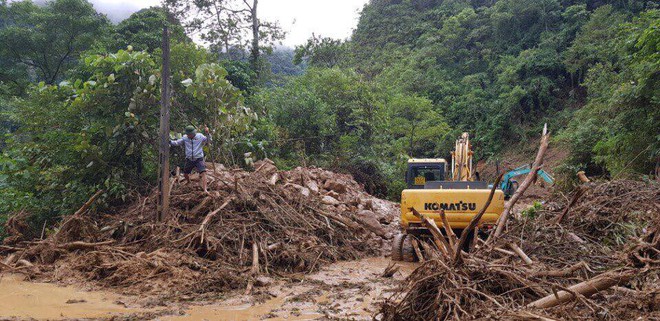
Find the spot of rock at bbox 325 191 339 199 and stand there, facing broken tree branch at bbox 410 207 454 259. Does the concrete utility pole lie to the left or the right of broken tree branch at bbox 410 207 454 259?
right

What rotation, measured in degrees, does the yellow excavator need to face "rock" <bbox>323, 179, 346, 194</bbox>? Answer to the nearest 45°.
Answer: approximately 45° to its left

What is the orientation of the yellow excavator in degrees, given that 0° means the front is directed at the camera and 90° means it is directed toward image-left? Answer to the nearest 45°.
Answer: approximately 180°

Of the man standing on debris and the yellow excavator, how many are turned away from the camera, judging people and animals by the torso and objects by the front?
1

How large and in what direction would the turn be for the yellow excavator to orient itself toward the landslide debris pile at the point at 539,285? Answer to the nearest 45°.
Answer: approximately 180°

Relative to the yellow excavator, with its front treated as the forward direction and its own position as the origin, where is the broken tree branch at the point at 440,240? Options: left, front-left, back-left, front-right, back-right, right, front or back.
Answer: back

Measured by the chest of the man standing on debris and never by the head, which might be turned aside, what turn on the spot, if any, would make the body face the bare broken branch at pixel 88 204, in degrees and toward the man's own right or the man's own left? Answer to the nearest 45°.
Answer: approximately 90° to the man's own right

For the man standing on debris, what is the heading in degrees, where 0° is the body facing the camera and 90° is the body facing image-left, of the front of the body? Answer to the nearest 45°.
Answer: approximately 0°
